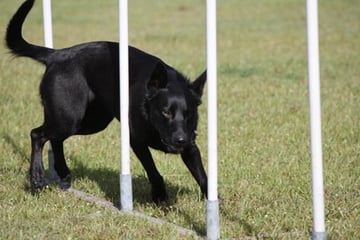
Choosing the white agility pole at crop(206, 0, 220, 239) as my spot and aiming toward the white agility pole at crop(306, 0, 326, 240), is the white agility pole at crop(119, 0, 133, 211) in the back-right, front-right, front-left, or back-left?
back-left

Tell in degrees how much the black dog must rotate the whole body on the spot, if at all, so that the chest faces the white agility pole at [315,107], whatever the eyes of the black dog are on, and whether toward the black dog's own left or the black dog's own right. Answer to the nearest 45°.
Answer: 0° — it already faces it

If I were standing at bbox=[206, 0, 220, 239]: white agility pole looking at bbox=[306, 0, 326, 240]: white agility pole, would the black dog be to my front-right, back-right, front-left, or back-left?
back-left

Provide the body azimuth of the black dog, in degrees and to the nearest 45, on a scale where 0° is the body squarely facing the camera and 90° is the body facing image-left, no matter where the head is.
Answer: approximately 315°

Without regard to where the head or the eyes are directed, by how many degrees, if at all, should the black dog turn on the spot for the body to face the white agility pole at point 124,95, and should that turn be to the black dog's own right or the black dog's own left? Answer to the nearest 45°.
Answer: approximately 45° to the black dog's own right
